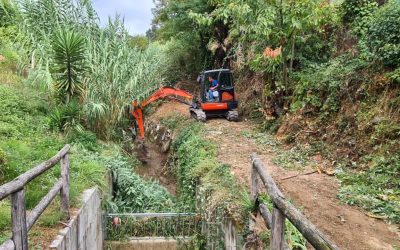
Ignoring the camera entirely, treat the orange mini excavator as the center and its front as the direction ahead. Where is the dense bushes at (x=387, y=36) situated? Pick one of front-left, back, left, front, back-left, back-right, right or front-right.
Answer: back-left

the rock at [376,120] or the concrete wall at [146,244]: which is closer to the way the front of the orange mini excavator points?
the concrete wall
